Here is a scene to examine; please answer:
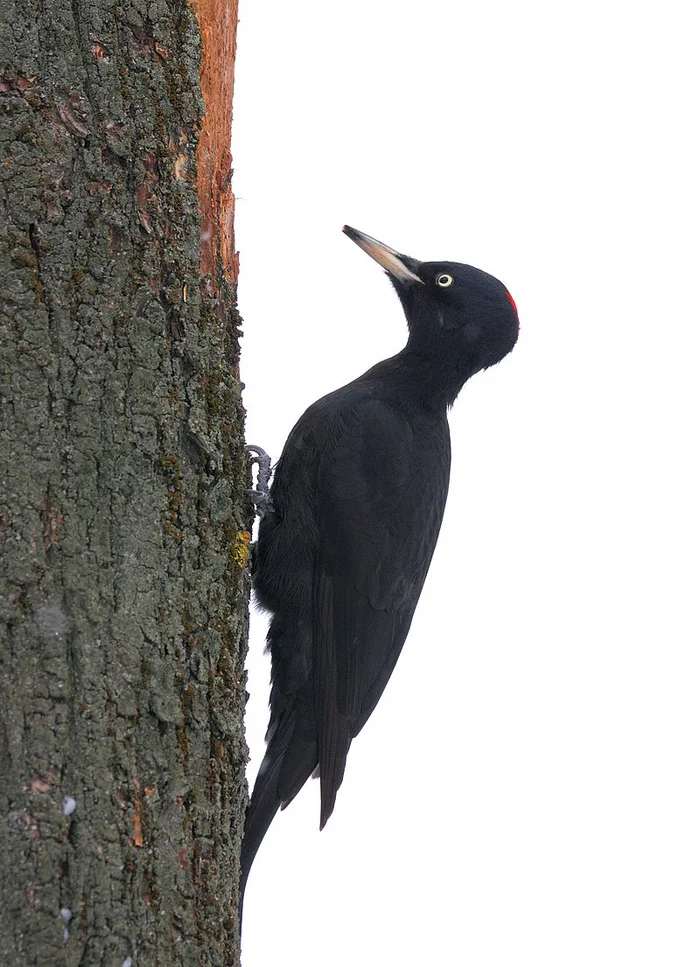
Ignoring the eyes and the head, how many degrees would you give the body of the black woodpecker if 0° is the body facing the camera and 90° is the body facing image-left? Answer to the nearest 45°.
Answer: approximately 90°
